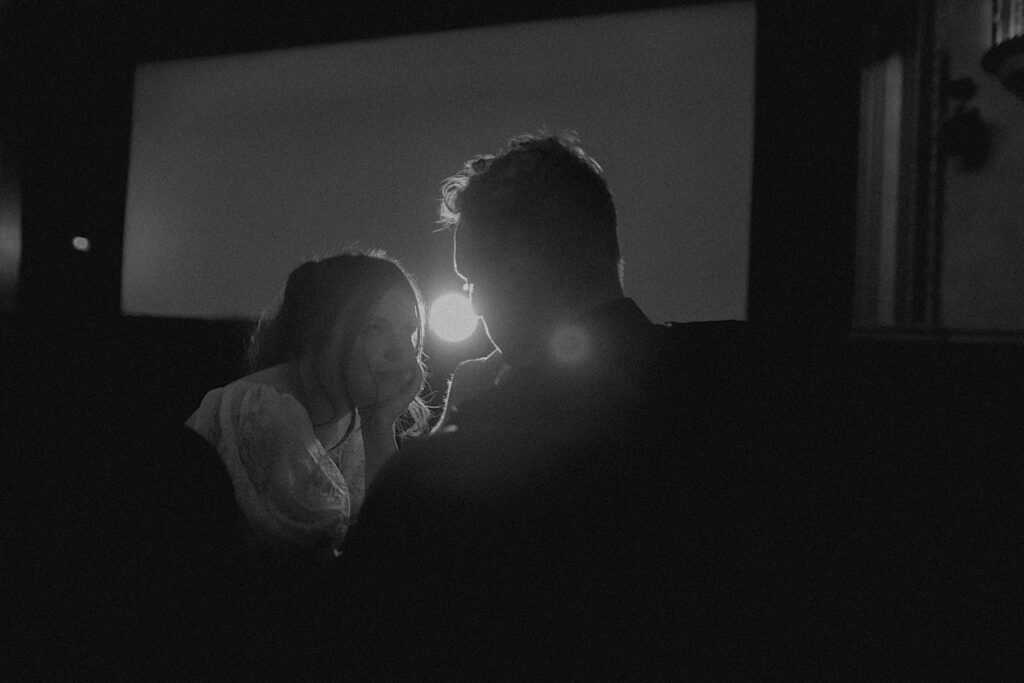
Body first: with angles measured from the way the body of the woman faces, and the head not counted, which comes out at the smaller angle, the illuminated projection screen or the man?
the man

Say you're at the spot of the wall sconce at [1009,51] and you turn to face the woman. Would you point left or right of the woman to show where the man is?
left

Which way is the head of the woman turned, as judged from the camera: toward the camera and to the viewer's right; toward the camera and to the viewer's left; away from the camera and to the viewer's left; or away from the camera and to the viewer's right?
toward the camera and to the viewer's right

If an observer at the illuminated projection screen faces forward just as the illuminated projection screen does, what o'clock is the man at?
The man is roughly at 12 o'clock from the illuminated projection screen.

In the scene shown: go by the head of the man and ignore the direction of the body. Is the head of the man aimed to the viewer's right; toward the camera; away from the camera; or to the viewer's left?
to the viewer's left

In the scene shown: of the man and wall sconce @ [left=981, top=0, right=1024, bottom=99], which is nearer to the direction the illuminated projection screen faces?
the man

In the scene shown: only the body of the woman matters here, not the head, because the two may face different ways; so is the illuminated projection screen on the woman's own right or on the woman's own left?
on the woman's own left

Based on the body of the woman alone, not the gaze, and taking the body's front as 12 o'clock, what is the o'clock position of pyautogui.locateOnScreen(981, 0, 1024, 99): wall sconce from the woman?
The wall sconce is roughly at 9 o'clock from the woman.

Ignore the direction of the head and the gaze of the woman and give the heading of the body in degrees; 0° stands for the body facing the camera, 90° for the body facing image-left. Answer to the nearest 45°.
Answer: approximately 315°
